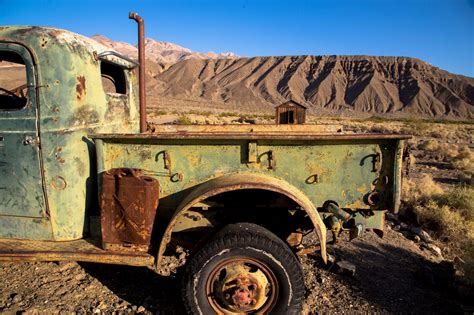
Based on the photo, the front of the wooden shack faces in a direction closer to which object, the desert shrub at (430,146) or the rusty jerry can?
the rusty jerry can

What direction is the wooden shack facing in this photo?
toward the camera

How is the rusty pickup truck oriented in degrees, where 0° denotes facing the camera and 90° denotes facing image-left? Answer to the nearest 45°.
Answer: approximately 90°

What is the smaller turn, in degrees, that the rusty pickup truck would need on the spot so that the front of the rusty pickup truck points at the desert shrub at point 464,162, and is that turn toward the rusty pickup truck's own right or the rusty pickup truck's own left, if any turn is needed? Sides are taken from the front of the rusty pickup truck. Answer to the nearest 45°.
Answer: approximately 135° to the rusty pickup truck's own right

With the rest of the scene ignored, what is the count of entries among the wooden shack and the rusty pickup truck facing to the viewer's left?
1

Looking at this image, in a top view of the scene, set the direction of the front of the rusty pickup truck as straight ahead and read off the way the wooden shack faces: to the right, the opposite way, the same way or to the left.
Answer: to the left

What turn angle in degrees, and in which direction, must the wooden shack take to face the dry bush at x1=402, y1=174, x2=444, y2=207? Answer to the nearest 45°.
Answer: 0° — it already faces it

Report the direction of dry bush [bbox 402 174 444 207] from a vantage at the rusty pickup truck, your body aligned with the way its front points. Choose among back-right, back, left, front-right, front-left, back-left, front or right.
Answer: back-right

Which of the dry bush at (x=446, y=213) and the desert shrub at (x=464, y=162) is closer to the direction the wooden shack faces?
the dry bush

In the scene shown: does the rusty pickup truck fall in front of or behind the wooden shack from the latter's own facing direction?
in front

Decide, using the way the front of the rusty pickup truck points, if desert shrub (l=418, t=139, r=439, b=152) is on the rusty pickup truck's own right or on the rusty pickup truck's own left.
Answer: on the rusty pickup truck's own right

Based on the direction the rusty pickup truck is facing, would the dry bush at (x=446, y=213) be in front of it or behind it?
behind

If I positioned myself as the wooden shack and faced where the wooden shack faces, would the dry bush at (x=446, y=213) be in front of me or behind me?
in front

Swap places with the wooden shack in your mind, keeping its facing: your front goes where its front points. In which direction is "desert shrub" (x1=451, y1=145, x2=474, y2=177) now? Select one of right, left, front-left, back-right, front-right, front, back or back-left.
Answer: front-left

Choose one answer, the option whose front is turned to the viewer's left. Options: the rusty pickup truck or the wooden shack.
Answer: the rusty pickup truck
